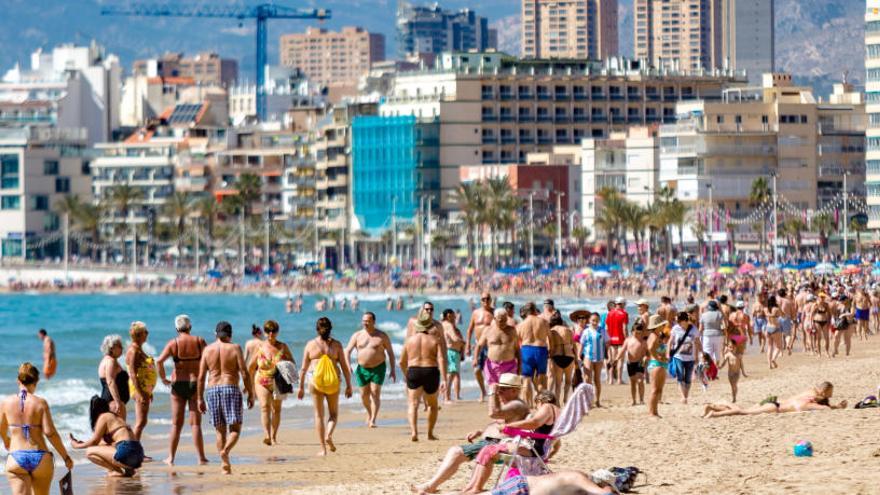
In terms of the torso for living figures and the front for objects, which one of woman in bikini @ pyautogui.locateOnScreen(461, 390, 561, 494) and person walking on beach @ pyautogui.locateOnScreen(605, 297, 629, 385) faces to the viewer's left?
the woman in bikini

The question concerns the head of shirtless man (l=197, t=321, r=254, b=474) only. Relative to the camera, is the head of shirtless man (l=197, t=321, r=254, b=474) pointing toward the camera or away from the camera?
away from the camera

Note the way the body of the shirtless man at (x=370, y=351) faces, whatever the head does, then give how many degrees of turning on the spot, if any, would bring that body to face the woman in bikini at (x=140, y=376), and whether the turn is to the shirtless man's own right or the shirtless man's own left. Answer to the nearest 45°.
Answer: approximately 45° to the shirtless man's own right

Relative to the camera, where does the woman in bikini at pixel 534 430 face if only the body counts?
to the viewer's left

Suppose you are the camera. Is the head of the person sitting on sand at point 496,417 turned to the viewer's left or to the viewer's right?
to the viewer's left

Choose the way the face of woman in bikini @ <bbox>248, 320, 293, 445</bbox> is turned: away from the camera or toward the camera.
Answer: toward the camera

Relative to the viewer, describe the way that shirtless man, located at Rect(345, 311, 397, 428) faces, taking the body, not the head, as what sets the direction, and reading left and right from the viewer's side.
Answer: facing the viewer

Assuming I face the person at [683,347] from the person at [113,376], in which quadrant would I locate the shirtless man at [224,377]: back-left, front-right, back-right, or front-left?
front-right

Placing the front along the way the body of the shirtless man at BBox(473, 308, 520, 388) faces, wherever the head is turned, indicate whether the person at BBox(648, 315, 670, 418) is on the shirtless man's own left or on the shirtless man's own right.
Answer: on the shirtless man's own left

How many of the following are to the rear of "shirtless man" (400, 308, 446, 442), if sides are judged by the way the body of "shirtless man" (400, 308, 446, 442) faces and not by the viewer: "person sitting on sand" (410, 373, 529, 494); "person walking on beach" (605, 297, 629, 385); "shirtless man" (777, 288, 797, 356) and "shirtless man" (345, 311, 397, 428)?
1

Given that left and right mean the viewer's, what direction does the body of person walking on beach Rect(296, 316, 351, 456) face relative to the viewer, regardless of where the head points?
facing away from the viewer

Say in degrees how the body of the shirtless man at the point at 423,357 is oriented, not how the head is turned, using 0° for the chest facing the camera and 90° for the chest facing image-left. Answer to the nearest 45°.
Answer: approximately 180°
